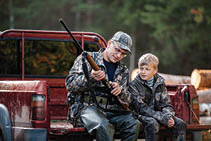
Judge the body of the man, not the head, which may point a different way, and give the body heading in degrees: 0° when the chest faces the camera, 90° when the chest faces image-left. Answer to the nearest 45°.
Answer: approximately 315°

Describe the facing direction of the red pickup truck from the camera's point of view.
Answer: facing away from the viewer and to the left of the viewer

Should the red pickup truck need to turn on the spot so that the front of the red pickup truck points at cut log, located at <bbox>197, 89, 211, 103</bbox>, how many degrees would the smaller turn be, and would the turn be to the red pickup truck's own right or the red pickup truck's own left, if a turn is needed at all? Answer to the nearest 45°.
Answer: approximately 90° to the red pickup truck's own right

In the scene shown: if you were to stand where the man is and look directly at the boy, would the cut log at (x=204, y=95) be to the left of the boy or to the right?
left

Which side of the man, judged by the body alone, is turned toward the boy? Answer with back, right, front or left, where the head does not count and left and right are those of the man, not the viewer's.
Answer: left

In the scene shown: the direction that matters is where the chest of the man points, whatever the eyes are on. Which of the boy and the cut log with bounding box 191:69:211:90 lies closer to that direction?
the boy

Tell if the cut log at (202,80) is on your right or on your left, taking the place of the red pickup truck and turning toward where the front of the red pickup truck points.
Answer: on your right

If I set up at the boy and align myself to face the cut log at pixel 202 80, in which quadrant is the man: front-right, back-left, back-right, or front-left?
back-left
